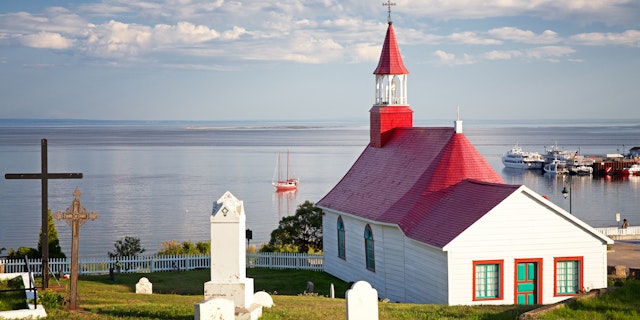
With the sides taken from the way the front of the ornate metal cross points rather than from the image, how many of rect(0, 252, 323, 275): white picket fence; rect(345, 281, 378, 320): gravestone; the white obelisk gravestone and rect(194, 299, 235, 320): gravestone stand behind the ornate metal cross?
1

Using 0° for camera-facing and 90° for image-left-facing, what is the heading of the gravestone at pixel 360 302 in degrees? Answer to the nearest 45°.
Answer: approximately 0°

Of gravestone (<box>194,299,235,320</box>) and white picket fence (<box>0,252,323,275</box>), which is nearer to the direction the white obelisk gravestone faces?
the gravestone

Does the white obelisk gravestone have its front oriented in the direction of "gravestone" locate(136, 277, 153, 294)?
no

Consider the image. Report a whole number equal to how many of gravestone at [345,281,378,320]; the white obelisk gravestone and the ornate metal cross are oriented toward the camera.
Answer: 3

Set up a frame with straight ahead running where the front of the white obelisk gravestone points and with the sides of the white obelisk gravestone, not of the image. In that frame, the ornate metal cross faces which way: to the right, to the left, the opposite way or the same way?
the same way

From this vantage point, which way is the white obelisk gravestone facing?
toward the camera

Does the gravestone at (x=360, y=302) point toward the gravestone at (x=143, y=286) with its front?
no

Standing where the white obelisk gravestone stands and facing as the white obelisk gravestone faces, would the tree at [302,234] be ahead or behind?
behind

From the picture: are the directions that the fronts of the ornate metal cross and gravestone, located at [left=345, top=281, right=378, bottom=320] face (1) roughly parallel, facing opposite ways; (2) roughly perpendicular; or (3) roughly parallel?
roughly parallel

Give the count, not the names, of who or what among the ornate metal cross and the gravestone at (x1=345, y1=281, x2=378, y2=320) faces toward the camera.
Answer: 2

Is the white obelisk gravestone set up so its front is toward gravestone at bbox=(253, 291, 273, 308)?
no

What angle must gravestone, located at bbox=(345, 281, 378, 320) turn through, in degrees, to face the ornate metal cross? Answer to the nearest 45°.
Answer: approximately 135° to its right

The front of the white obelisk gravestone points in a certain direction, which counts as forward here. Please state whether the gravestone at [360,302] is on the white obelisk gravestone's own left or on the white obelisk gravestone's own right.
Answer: on the white obelisk gravestone's own left

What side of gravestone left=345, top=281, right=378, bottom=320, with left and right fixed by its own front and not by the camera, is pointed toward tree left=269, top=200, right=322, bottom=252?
back

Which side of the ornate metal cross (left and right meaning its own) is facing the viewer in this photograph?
front
